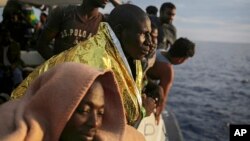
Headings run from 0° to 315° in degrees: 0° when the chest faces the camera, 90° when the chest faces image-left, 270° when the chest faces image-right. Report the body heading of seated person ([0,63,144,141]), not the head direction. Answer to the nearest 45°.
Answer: approximately 315°

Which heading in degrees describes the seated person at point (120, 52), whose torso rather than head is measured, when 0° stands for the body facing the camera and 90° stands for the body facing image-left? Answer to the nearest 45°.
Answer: approximately 315°

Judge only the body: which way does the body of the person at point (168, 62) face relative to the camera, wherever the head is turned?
to the viewer's right

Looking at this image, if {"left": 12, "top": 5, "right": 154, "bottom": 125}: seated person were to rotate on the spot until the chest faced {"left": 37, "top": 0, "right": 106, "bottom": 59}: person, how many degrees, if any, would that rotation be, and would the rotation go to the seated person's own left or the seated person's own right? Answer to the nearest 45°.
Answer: approximately 135° to the seated person's own left

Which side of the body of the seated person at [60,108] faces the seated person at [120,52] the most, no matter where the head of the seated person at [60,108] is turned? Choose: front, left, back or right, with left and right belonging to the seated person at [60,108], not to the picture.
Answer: left
